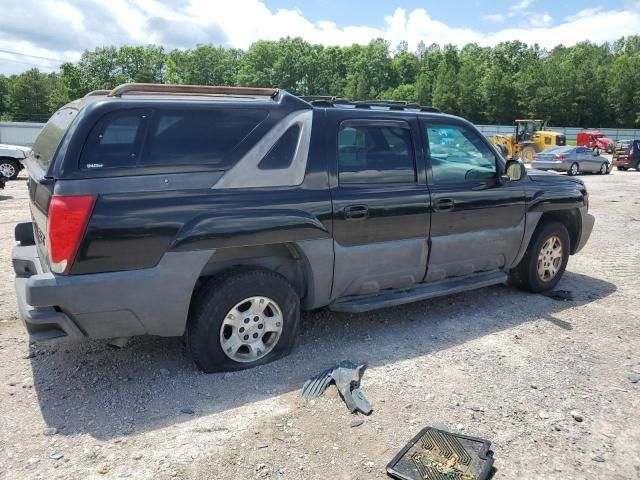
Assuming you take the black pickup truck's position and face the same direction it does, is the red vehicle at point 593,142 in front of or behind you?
in front

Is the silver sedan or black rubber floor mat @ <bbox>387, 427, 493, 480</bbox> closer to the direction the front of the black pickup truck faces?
the silver sedan

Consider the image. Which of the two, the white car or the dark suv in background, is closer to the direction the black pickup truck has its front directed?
the dark suv in background

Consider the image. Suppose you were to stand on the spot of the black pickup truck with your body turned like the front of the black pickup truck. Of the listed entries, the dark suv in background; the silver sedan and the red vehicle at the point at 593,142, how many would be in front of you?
3

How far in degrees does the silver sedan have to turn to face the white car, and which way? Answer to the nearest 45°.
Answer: approximately 180°

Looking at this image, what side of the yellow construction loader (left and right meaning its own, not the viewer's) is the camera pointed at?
left

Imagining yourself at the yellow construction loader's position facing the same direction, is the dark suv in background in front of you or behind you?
behind

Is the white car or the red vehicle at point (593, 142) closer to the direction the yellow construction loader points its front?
the white car
